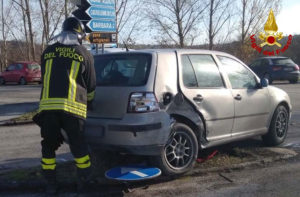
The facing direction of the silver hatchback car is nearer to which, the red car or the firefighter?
the red car

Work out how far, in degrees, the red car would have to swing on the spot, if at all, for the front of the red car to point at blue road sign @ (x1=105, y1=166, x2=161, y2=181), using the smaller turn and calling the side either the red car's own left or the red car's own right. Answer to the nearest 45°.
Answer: approximately 135° to the red car's own left

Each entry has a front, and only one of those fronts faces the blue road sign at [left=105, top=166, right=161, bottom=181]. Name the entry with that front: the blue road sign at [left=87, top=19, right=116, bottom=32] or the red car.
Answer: the blue road sign at [left=87, top=19, right=116, bottom=32]

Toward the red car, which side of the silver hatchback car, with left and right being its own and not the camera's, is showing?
left

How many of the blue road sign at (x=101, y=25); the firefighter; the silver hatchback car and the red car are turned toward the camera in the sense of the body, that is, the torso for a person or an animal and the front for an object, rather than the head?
1

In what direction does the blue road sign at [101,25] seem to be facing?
toward the camera

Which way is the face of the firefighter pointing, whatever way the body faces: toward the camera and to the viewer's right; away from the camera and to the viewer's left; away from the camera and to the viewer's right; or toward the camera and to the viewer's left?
away from the camera and to the viewer's right

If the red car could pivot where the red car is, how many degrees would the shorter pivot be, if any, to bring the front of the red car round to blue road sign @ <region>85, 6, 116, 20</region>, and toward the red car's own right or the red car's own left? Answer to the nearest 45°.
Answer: approximately 135° to the red car's own left

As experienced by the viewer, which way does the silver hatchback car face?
facing away from the viewer and to the right of the viewer

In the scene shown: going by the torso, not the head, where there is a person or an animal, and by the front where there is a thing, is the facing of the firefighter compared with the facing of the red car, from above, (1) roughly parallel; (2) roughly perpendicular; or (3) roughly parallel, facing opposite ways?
roughly perpendicular
